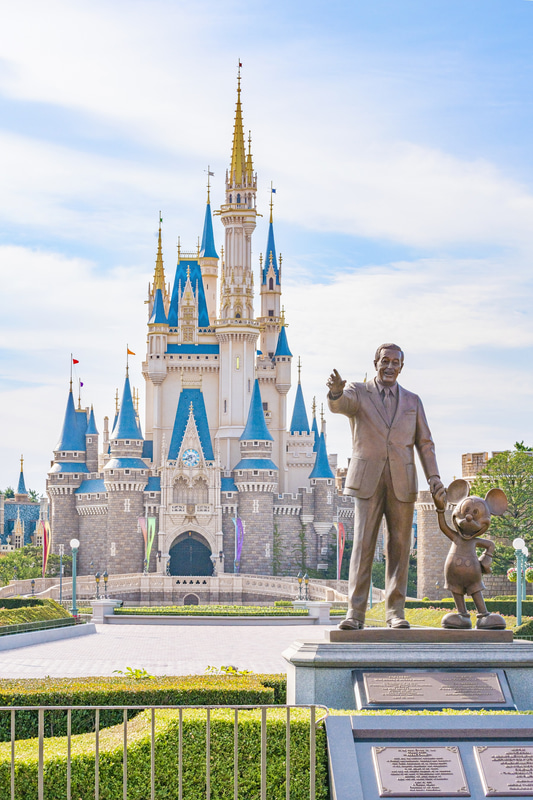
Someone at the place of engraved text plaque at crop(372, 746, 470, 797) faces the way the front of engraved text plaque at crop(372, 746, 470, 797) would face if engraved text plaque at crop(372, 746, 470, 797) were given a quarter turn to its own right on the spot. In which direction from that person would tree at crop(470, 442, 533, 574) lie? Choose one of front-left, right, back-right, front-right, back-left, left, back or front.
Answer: right

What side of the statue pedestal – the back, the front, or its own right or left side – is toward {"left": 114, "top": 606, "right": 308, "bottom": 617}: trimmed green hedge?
back

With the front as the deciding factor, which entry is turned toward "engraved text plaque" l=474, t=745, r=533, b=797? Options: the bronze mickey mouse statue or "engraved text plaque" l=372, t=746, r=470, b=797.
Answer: the bronze mickey mouse statue

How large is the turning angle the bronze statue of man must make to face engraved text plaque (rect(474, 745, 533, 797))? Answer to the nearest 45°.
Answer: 0° — it already faces it

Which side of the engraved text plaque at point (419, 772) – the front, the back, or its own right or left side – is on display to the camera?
front

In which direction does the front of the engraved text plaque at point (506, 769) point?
toward the camera

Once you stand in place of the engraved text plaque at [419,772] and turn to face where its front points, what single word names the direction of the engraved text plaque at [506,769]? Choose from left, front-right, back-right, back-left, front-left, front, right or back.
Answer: left

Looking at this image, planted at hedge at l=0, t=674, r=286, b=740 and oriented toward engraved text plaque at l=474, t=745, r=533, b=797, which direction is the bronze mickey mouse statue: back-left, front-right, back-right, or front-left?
front-left

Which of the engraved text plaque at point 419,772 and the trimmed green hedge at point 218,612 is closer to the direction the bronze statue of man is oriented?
the engraved text plaque

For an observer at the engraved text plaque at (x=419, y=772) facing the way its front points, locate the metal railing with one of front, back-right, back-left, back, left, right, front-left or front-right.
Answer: right

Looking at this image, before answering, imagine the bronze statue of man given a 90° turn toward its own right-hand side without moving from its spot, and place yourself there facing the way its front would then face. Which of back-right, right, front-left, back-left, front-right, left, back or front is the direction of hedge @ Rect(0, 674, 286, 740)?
front

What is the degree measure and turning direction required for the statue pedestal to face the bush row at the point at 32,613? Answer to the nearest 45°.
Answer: approximately 135° to its right

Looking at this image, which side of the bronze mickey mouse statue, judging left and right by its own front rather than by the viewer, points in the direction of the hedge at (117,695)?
right

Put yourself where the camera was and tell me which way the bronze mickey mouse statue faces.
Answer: facing the viewer
